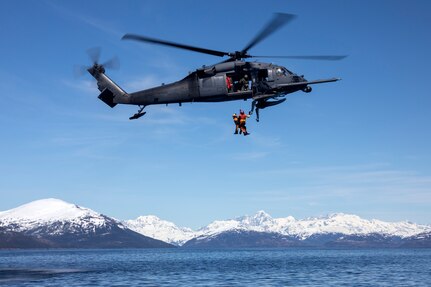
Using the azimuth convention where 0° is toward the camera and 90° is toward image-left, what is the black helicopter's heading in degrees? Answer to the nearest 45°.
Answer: approximately 270°
